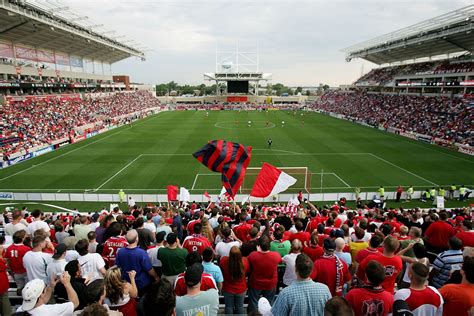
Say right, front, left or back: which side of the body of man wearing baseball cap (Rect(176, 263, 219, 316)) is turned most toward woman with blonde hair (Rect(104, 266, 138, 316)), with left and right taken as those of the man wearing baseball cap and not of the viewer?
left

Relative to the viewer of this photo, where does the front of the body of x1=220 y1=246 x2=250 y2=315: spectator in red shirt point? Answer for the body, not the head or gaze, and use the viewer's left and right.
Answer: facing away from the viewer

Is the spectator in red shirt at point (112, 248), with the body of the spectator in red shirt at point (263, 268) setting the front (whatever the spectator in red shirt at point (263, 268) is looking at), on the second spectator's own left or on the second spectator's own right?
on the second spectator's own left

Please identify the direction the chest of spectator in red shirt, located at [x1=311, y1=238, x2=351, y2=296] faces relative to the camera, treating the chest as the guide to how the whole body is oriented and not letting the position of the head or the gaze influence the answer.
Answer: away from the camera

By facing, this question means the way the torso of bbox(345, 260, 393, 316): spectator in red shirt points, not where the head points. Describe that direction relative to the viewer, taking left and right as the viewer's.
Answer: facing away from the viewer

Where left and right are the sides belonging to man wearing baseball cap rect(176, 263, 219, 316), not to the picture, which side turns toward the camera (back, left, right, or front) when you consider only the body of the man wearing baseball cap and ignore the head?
back

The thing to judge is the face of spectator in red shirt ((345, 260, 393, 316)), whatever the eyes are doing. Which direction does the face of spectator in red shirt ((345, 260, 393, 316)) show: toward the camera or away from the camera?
away from the camera

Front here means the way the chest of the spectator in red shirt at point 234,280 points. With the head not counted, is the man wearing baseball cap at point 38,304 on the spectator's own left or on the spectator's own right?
on the spectator's own left

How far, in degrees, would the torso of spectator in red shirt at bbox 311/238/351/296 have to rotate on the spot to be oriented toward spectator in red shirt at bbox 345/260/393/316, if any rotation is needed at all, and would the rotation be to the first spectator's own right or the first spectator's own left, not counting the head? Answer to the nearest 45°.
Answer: approximately 135° to the first spectator's own right

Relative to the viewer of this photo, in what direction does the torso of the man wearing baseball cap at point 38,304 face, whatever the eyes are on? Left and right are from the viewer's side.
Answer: facing away from the viewer and to the right of the viewer

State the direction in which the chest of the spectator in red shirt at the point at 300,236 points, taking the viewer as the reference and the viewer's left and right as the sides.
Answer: facing away from the viewer
